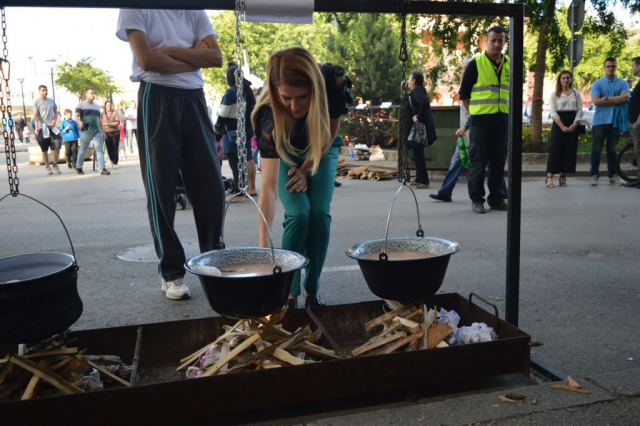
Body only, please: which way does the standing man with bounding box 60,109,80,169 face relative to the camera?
toward the camera

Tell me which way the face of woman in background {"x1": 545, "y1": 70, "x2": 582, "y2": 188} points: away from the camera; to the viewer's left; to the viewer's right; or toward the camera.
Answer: toward the camera

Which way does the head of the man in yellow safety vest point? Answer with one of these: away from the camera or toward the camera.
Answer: toward the camera

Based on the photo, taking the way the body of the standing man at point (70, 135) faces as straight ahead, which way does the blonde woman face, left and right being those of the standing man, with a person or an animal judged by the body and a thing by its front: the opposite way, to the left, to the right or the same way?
the same way

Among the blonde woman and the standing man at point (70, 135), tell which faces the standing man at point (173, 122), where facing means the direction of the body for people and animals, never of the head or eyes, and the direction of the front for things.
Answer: the standing man at point (70, 135)

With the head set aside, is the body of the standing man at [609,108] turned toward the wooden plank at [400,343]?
yes

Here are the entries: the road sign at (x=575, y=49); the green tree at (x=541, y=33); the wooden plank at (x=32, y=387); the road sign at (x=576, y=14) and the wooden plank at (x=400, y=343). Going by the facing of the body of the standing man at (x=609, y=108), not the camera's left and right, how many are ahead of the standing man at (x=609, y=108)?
2

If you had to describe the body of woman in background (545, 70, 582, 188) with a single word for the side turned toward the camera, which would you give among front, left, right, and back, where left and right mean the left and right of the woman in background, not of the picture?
front

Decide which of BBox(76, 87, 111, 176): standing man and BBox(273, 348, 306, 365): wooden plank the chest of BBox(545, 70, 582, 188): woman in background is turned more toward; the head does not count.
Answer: the wooden plank

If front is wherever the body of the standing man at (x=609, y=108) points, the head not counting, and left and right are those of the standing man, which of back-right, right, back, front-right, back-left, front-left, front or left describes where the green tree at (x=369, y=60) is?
back-right

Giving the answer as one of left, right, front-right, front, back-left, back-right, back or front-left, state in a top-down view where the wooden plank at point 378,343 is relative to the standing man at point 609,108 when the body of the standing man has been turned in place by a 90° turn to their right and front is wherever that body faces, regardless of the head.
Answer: left

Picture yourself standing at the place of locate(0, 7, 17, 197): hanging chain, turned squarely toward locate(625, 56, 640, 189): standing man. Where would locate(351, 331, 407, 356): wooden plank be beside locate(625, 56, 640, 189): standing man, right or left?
right

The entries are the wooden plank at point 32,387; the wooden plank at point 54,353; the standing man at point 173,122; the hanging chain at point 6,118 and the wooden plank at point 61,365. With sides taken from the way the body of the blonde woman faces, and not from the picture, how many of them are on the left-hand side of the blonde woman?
0

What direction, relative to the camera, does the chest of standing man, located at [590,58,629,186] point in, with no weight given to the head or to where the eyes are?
toward the camera

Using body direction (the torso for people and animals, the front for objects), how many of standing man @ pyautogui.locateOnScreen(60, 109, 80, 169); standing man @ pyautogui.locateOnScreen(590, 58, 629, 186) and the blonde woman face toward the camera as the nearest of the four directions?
3

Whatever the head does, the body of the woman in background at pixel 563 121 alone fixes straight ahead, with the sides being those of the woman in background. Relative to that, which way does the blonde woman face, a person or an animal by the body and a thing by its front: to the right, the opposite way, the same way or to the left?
the same way
